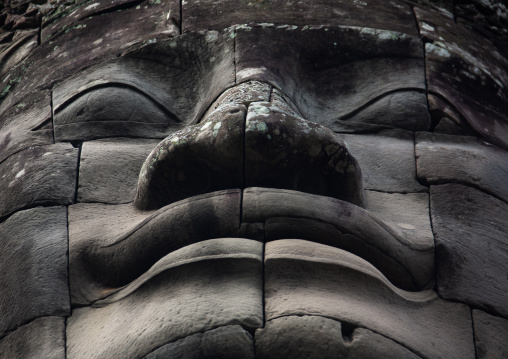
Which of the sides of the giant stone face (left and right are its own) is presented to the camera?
front
